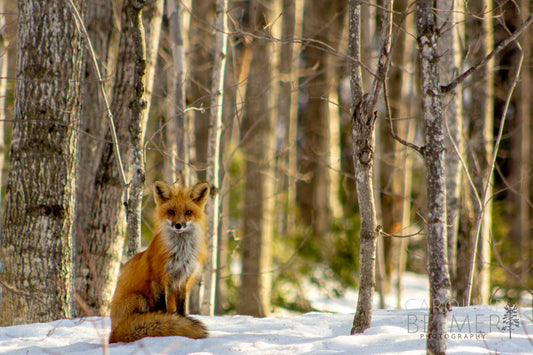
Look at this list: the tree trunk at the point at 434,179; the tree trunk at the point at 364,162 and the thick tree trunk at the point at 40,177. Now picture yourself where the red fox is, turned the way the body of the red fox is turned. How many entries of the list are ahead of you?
2

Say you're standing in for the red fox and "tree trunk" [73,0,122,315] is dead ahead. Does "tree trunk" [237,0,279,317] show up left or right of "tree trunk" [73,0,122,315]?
right

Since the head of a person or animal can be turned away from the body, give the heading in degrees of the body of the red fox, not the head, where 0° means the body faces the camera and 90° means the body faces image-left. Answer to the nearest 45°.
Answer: approximately 315°

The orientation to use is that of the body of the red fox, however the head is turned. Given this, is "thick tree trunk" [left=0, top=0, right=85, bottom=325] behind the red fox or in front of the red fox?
behind

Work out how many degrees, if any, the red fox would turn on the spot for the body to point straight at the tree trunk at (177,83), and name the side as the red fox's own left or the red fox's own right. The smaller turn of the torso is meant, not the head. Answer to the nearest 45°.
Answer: approximately 135° to the red fox's own left

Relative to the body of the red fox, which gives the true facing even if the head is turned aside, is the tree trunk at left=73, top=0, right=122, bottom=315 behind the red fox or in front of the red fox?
behind
